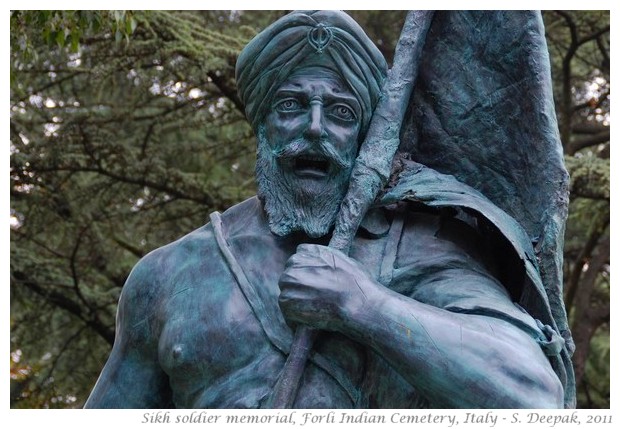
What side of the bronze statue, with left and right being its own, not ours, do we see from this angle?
front
